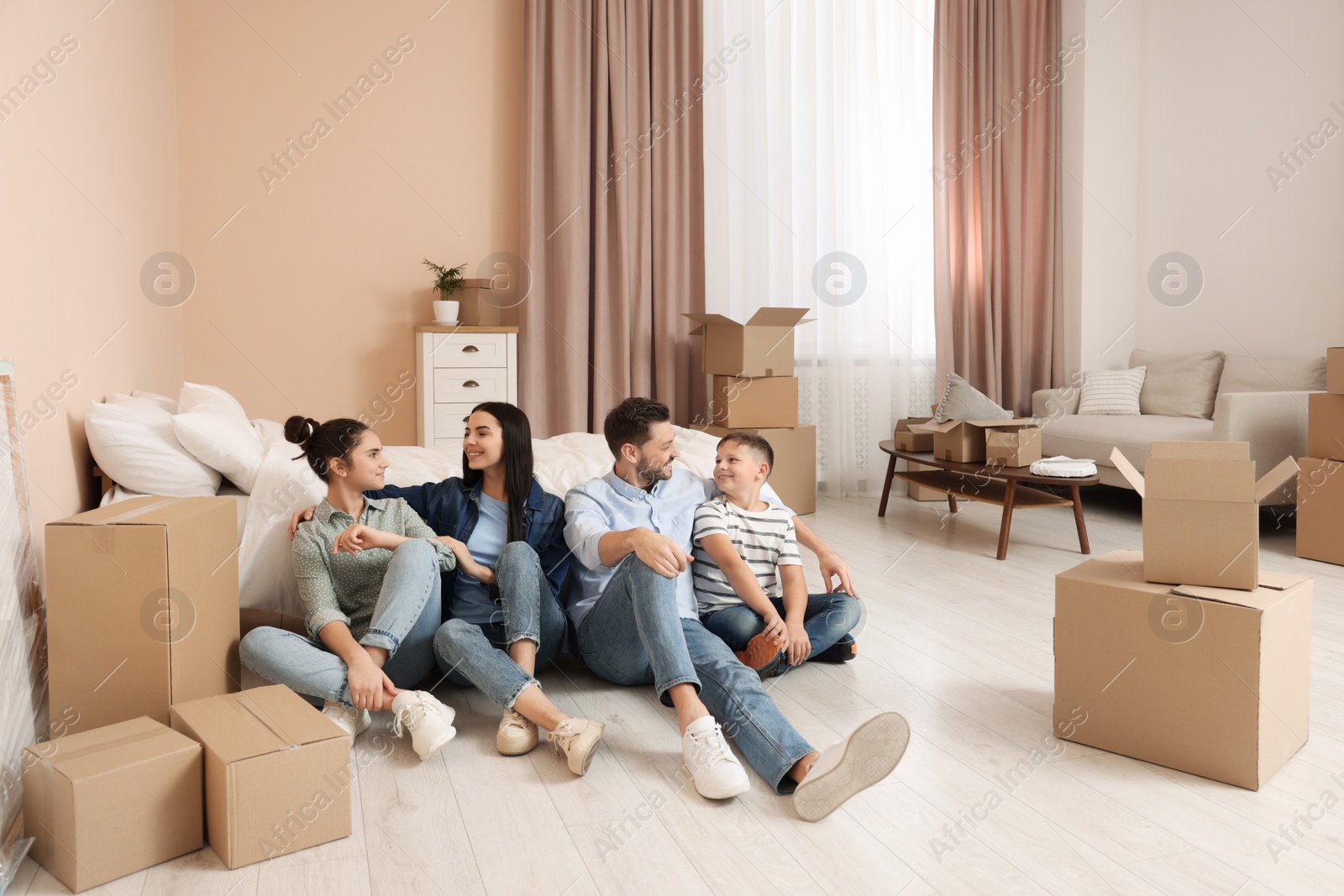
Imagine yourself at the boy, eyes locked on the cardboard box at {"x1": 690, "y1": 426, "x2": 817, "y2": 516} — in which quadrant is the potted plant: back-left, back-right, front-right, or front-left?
front-left

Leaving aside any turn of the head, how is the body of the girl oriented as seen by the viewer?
toward the camera

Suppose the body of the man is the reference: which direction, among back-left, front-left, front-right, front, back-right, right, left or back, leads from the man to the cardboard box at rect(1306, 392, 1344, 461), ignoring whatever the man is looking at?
left

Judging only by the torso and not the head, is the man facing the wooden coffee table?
no

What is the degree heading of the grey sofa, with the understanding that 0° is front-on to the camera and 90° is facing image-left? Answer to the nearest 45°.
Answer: approximately 45°

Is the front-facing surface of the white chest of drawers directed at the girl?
yes

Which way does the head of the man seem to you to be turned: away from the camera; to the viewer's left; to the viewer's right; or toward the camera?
to the viewer's right

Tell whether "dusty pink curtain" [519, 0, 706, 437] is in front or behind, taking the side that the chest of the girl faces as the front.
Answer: behind

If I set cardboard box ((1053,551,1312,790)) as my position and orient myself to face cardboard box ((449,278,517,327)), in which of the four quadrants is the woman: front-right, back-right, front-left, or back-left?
front-left

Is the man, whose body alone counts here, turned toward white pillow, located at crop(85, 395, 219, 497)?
no

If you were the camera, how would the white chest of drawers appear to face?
facing the viewer

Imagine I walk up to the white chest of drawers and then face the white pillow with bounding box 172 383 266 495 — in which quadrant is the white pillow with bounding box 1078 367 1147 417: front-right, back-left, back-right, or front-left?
back-left
